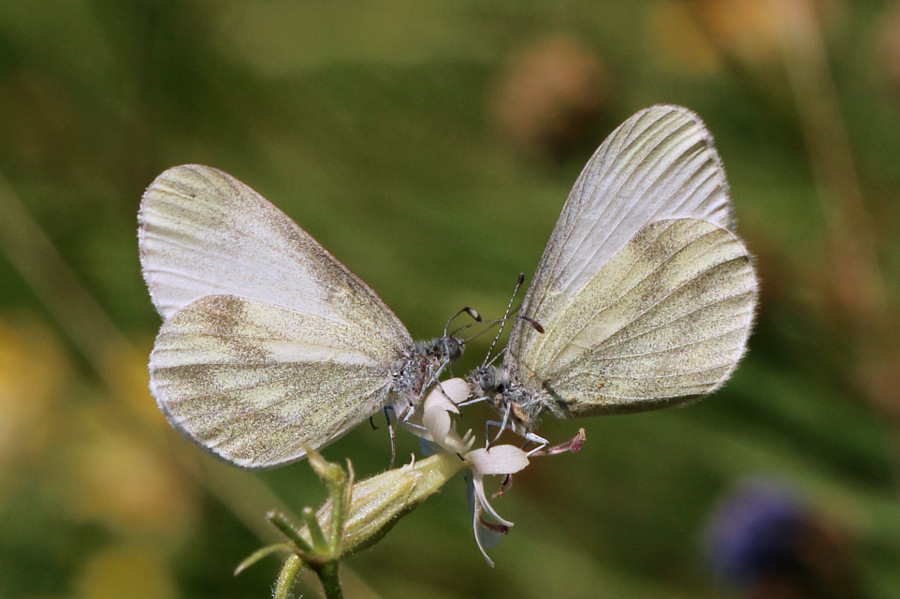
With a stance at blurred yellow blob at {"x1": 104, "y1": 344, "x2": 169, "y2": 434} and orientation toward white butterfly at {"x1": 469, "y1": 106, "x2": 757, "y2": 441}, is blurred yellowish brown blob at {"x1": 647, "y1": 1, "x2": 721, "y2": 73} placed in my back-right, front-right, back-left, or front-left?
front-left

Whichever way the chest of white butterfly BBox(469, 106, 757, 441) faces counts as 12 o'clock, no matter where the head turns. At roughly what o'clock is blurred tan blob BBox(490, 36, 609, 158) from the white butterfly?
The blurred tan blob is roughly at 3 o'clock from the white butterfly.

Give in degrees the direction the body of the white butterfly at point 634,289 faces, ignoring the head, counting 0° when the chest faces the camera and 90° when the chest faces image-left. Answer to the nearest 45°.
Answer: approximately 90°

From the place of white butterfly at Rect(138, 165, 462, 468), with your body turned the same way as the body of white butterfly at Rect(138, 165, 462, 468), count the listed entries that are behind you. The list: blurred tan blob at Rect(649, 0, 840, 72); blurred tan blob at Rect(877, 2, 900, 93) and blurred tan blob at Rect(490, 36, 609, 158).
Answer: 0

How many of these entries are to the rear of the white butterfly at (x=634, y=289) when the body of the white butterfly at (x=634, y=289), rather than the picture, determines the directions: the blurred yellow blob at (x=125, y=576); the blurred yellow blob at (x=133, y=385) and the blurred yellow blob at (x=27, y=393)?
0

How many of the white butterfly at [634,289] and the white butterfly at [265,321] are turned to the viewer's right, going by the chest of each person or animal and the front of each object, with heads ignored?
1

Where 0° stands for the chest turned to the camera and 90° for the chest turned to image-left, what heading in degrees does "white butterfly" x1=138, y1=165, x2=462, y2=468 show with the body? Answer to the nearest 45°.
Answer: approximately 270°

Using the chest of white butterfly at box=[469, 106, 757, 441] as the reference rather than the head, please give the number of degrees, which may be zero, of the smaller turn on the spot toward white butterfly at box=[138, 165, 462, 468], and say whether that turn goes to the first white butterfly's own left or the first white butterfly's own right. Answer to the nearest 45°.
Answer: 0° — it already faces it

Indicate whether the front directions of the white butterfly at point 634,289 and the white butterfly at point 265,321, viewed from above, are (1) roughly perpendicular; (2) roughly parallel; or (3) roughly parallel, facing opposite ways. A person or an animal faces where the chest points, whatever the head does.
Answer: roughly parallel, facing opposite ways
